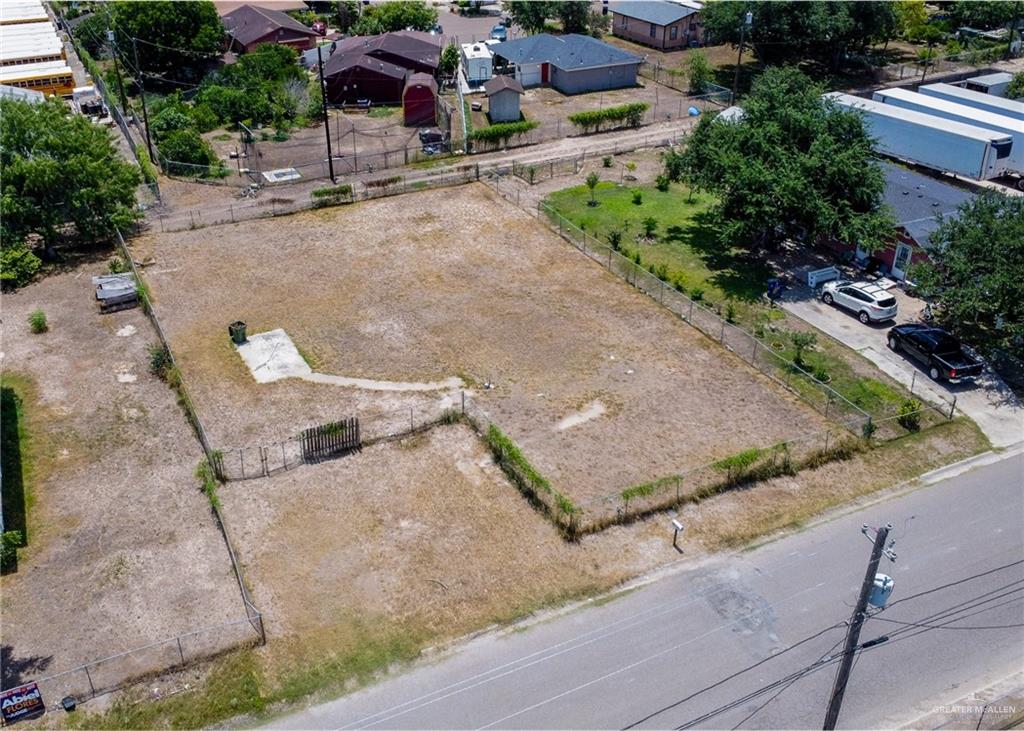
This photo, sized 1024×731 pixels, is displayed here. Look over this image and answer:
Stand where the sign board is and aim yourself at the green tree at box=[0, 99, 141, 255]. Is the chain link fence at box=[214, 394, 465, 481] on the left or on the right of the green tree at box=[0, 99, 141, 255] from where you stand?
right

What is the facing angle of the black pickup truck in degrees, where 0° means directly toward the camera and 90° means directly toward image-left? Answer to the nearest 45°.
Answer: approximately 135°

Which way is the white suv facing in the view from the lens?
facing away from the viewer and to the left of the viewer

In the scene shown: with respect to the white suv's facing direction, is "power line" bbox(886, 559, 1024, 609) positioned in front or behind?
behind

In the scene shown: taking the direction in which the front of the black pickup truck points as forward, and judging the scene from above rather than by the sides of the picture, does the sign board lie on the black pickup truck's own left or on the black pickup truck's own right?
on the black pickup truck's own left

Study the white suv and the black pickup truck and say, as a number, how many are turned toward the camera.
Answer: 0
